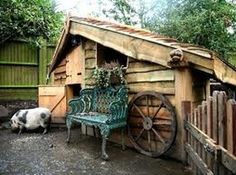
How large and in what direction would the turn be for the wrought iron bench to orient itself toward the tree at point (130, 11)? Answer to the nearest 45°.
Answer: approximately 135° to its right

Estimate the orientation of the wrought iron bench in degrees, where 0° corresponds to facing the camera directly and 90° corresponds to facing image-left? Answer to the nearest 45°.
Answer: approximately 45°

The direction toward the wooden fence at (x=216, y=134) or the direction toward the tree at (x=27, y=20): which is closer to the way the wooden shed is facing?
the wooden fence

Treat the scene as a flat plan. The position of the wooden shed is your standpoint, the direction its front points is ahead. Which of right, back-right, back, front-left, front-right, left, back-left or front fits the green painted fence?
right

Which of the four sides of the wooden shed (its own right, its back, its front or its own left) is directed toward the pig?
right

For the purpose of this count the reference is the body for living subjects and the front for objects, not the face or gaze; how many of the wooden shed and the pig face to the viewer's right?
0

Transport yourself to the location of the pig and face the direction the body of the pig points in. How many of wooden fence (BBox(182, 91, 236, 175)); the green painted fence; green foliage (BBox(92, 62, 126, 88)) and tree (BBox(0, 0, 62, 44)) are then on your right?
2

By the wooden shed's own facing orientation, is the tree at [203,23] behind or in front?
behind

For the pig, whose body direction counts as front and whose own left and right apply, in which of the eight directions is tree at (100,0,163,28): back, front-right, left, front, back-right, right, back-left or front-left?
back-right

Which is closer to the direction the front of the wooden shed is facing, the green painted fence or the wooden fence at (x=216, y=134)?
the wooden fence

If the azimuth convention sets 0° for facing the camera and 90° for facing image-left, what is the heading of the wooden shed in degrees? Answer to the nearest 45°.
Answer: approximately 45°

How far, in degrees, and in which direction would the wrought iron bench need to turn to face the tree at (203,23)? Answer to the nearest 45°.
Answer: approximately 180°

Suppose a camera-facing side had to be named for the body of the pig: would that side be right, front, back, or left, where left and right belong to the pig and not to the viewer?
left

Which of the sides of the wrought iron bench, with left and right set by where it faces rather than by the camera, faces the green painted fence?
right
